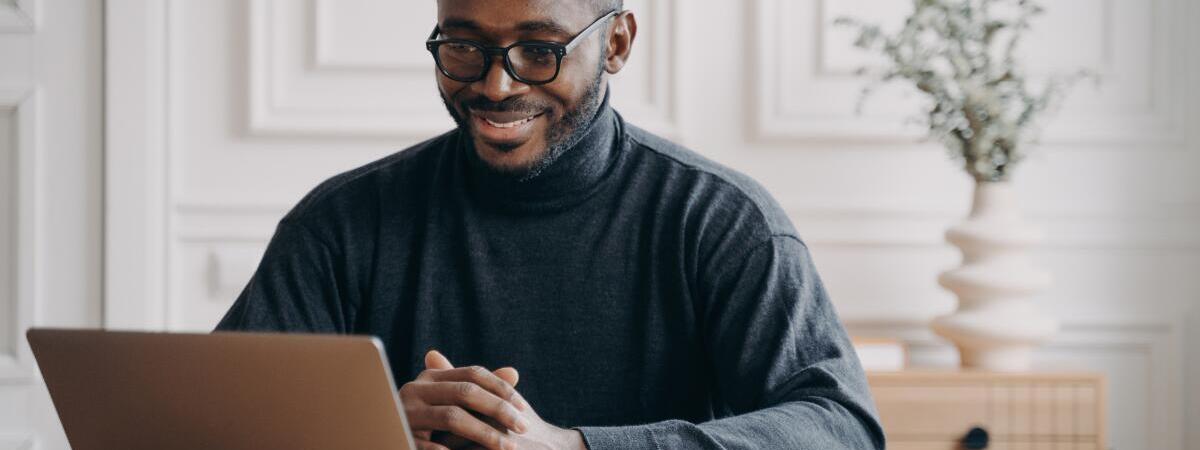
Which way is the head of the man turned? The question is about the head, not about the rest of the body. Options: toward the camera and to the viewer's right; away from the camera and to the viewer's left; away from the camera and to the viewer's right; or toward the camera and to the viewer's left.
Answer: toward the camera and to the viewer's left

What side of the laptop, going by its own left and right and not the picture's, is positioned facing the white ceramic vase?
front

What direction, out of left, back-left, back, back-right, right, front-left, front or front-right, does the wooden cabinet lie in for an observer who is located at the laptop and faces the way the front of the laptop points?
front

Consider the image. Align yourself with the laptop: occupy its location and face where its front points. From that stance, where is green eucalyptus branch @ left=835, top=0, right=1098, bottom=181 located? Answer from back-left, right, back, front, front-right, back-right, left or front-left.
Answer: front

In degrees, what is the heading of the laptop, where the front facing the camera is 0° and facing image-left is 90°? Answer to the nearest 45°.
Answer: approximately 225°

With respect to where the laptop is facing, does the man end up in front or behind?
in front

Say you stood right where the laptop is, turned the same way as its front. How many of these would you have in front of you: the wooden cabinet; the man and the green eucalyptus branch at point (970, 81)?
3
